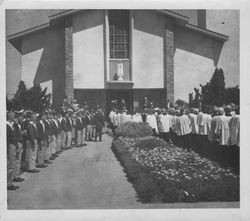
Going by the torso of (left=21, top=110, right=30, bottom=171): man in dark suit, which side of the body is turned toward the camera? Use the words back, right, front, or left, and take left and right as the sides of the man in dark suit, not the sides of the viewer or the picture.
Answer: right

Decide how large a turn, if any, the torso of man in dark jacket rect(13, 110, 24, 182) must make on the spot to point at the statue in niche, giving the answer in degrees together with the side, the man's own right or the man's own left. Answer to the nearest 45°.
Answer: approximately 45° to the man's own left

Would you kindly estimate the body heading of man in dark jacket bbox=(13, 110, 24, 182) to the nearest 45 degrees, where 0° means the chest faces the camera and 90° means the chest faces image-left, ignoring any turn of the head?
approximately 270°

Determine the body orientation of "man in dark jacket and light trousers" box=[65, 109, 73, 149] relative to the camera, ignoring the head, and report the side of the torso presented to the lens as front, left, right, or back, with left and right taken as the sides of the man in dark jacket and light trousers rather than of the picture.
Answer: right

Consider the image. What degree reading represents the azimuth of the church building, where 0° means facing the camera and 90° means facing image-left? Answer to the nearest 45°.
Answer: approximately 0°

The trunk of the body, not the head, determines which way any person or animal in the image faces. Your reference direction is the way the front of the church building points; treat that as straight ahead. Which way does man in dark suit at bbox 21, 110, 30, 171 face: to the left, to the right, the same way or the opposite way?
to the left

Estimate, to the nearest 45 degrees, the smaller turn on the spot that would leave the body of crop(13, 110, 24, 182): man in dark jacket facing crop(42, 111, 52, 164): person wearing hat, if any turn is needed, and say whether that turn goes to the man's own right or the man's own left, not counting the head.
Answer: approximately 45° to the man's own left
